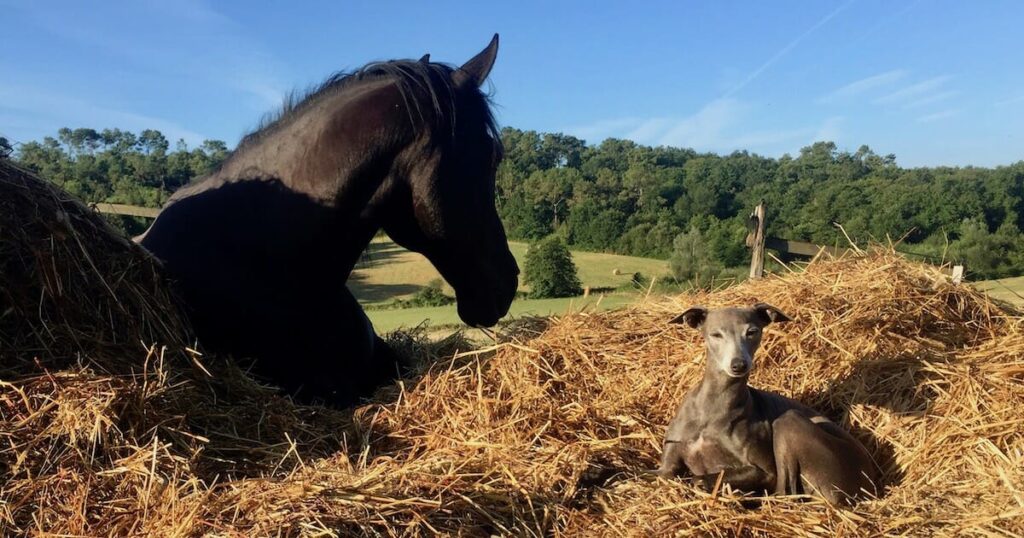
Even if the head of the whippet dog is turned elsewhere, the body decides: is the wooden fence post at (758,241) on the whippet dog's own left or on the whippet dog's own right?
on the whippet dog's own right

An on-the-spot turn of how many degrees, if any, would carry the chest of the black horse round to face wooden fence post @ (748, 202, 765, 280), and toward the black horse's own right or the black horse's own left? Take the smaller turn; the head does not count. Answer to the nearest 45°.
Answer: approximately 45° to the black horse's own left

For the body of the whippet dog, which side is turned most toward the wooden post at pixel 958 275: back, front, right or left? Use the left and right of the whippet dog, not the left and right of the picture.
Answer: back

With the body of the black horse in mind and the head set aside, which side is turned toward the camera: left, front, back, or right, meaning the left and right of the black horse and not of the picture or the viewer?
right

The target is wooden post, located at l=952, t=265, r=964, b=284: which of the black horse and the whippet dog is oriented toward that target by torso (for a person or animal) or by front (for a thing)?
the black horse

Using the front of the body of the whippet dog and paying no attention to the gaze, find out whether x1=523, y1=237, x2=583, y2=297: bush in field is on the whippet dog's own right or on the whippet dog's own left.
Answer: on the whippet dog's own right

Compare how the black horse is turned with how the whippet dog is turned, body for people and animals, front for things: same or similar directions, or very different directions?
very different directions

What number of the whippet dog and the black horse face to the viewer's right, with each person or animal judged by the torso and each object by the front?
1

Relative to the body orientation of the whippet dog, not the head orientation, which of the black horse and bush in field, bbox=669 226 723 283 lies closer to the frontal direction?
the black horse

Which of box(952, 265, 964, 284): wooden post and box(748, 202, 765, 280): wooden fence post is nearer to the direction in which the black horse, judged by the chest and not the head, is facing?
the wooden post

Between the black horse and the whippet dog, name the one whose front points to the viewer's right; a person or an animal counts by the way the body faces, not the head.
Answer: the black horse

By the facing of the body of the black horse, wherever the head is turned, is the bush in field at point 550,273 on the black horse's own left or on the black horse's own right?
on the black horse's own left

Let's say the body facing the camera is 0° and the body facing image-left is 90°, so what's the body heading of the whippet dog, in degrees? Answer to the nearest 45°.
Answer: approximately 45°
